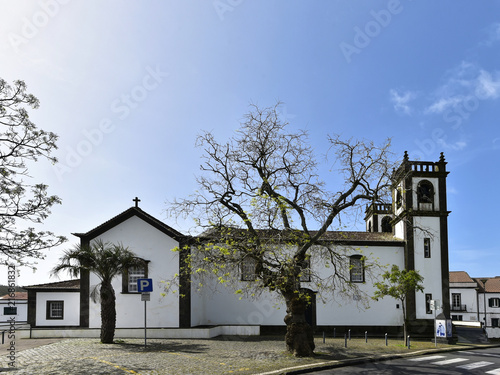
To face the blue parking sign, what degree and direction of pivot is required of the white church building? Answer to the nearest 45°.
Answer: approximately 90° to its right

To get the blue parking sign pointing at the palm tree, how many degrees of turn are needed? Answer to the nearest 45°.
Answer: approximately 135° to its right

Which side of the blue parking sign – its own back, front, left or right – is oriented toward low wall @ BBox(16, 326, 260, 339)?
back
